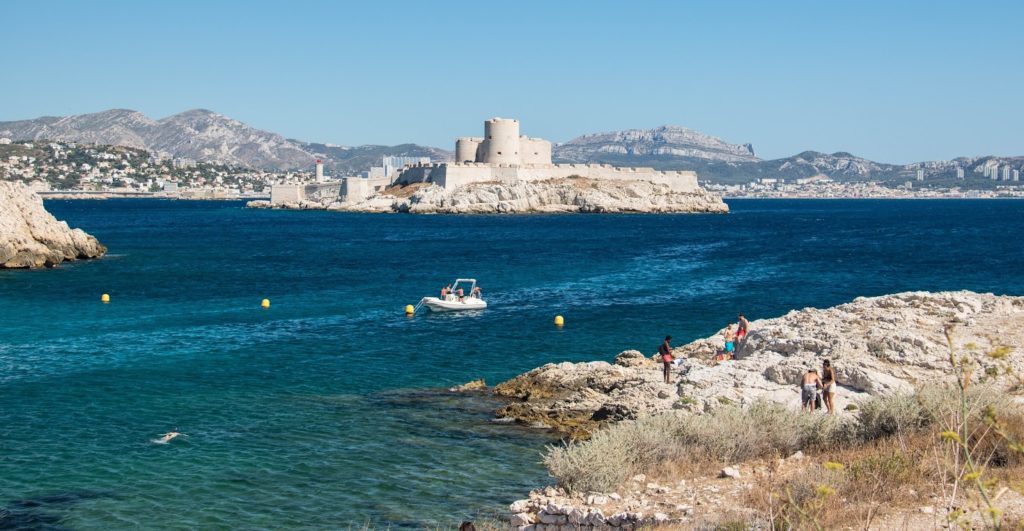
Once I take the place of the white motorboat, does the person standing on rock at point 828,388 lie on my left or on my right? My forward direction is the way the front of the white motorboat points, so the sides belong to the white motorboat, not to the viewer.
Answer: on my left

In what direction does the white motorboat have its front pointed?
to the viewer's left

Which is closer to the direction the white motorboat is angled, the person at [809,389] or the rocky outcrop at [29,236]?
the rocky outcrop

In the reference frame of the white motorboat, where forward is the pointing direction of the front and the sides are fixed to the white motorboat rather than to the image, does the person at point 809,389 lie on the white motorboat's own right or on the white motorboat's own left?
on the white motorboat's own left

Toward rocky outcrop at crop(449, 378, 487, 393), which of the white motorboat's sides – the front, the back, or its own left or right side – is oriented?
left

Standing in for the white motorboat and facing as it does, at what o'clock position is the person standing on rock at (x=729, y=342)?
The person standing on rock is roughly at 8 o'clock from the white motorboat.

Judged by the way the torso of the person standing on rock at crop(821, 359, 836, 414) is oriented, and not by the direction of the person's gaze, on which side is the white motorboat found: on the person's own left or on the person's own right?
on the person's own right
